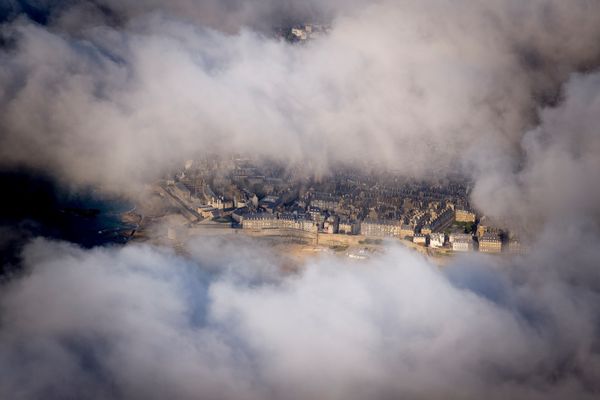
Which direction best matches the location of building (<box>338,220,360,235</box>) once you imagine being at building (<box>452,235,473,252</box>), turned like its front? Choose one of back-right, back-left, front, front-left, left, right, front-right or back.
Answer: right

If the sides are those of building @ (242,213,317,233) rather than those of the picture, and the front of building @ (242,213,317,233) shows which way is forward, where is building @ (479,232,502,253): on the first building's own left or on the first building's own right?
on the first building's own left

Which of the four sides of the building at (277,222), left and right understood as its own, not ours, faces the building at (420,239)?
left

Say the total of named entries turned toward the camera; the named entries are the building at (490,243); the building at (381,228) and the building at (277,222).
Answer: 3

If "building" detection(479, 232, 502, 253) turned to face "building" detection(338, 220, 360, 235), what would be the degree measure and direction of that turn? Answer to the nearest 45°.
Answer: approximately 90° to its right

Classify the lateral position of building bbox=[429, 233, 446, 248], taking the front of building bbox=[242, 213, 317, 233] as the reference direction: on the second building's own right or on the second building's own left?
on the second building's own left

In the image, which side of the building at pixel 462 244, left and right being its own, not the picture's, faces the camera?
front

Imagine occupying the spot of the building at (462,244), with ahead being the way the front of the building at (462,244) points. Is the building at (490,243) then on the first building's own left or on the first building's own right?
on the first building's own left

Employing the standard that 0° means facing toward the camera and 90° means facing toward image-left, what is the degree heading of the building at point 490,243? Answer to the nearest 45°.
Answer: approximately 0°
